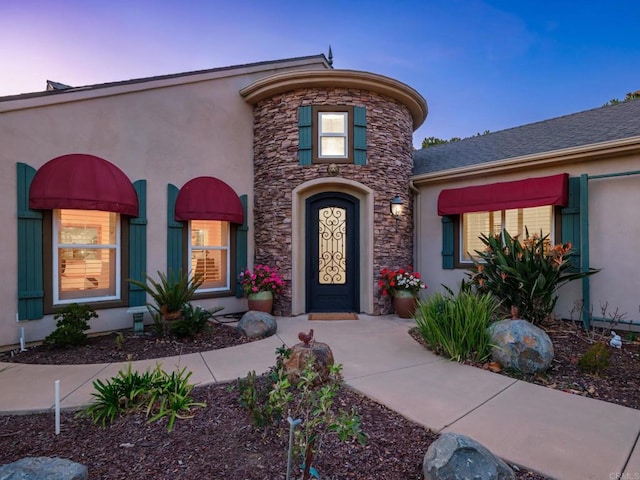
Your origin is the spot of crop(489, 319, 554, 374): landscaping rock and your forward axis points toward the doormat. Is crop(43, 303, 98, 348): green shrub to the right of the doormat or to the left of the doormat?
left

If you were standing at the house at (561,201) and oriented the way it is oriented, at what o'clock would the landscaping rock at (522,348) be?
The landscaping rock is roughly at 11 o'clock from the house.

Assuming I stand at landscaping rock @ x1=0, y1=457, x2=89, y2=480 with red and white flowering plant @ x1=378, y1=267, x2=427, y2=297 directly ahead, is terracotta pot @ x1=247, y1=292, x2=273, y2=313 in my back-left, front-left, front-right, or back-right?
front-left

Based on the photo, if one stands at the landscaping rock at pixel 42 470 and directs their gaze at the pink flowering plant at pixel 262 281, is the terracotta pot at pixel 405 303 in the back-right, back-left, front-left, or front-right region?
front-right

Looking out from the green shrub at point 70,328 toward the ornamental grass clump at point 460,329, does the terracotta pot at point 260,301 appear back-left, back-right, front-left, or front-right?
front-left
